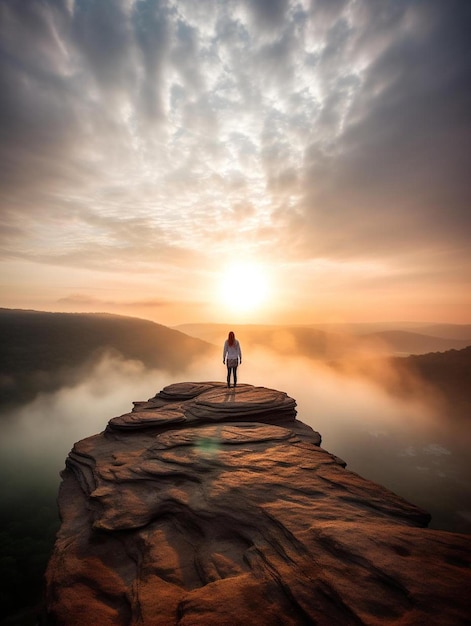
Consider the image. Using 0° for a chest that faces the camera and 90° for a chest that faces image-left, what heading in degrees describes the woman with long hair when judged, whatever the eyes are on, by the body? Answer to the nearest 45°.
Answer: approximately 180°
